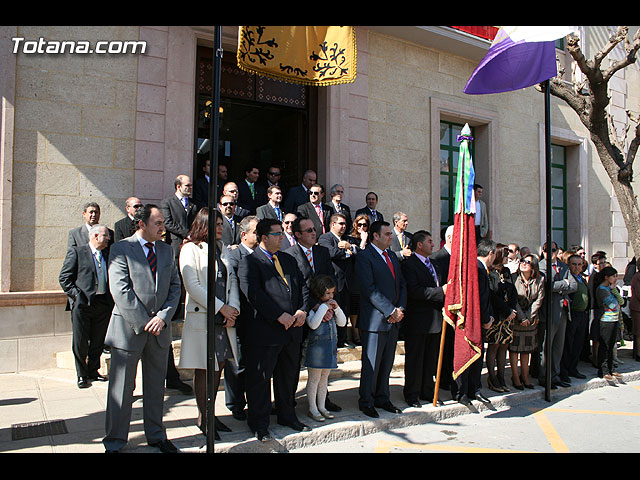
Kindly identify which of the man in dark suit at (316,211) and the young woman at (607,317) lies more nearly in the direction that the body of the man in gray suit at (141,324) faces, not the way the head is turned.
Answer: the young woman

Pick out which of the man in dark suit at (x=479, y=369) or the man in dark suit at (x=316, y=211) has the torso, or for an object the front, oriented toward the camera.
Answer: the man in dark suit at (x=316, y=211)

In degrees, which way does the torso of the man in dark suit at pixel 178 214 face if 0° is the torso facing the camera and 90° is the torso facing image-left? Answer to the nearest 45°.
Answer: approximately 315°

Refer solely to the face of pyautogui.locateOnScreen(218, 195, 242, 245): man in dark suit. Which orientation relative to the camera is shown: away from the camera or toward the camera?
toward the camera

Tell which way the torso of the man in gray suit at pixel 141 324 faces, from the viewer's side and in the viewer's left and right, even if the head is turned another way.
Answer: facing the viewer and to the right of the viewer

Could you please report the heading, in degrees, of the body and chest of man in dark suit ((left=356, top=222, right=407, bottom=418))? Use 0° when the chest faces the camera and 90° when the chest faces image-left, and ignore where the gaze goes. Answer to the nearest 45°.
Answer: approximately 315°

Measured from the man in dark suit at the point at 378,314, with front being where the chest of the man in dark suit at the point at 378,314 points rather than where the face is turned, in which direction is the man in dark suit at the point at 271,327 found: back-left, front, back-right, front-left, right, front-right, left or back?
right

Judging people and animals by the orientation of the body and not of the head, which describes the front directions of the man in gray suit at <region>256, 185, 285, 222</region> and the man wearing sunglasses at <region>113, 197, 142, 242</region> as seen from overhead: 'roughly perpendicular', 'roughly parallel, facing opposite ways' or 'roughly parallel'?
roughly parallel

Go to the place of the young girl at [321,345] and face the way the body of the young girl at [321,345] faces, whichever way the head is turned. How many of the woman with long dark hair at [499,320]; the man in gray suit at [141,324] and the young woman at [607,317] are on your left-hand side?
2

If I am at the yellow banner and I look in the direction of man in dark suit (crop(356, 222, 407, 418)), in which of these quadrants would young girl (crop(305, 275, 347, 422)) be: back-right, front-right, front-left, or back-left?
front-right

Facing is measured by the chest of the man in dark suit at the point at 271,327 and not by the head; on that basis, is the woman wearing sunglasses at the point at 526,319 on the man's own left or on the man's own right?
on the man's own left

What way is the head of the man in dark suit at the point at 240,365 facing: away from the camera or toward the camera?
toward the camera

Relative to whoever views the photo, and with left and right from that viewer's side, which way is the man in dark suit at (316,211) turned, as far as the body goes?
facing the viewer

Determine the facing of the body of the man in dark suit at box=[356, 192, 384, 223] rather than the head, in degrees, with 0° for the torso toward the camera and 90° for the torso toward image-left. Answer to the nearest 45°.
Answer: approximately 315°

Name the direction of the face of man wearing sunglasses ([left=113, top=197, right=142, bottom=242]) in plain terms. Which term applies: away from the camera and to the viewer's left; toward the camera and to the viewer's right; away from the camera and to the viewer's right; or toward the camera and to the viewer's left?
toward the camera and to the viewer's right
